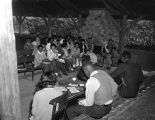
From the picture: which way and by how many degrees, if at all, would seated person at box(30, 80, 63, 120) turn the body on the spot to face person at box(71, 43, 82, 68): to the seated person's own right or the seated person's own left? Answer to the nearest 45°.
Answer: approximately 45° to the seated person's own left

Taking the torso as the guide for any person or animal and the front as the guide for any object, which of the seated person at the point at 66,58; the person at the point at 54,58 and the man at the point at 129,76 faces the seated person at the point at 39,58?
the man

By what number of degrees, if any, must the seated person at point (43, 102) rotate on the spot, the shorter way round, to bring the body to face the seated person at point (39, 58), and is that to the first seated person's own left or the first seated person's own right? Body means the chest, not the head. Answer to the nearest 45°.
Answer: approximately 45° to the first seated person's own left

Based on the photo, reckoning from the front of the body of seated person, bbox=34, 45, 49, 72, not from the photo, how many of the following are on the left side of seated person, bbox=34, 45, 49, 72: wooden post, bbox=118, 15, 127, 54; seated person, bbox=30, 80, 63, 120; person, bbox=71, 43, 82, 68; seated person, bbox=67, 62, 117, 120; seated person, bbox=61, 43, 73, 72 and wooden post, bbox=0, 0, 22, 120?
3

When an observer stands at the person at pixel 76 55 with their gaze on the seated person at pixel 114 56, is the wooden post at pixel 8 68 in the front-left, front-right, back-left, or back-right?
back-right

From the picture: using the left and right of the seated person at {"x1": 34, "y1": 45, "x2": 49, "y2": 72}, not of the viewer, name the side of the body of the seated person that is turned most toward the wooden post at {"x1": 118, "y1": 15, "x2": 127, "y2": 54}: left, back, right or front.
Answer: left

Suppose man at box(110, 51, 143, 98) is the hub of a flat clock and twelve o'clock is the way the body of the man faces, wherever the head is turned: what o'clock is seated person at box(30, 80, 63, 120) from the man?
The seated person is roughly at 9 o'clock from the man.

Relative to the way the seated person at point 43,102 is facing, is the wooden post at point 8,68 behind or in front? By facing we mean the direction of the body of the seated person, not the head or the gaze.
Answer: behind

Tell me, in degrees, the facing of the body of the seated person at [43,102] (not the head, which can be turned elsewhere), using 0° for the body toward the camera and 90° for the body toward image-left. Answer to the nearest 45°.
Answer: approximately 225°

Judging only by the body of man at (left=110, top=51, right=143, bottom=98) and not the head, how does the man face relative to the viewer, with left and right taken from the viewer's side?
facing away from the viewer and to the left of the viewer

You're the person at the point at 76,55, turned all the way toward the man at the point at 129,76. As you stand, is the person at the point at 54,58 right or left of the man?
right

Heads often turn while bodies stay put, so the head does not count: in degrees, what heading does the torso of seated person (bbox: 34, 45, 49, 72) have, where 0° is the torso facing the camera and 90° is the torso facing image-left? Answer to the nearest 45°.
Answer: approximately 315°
